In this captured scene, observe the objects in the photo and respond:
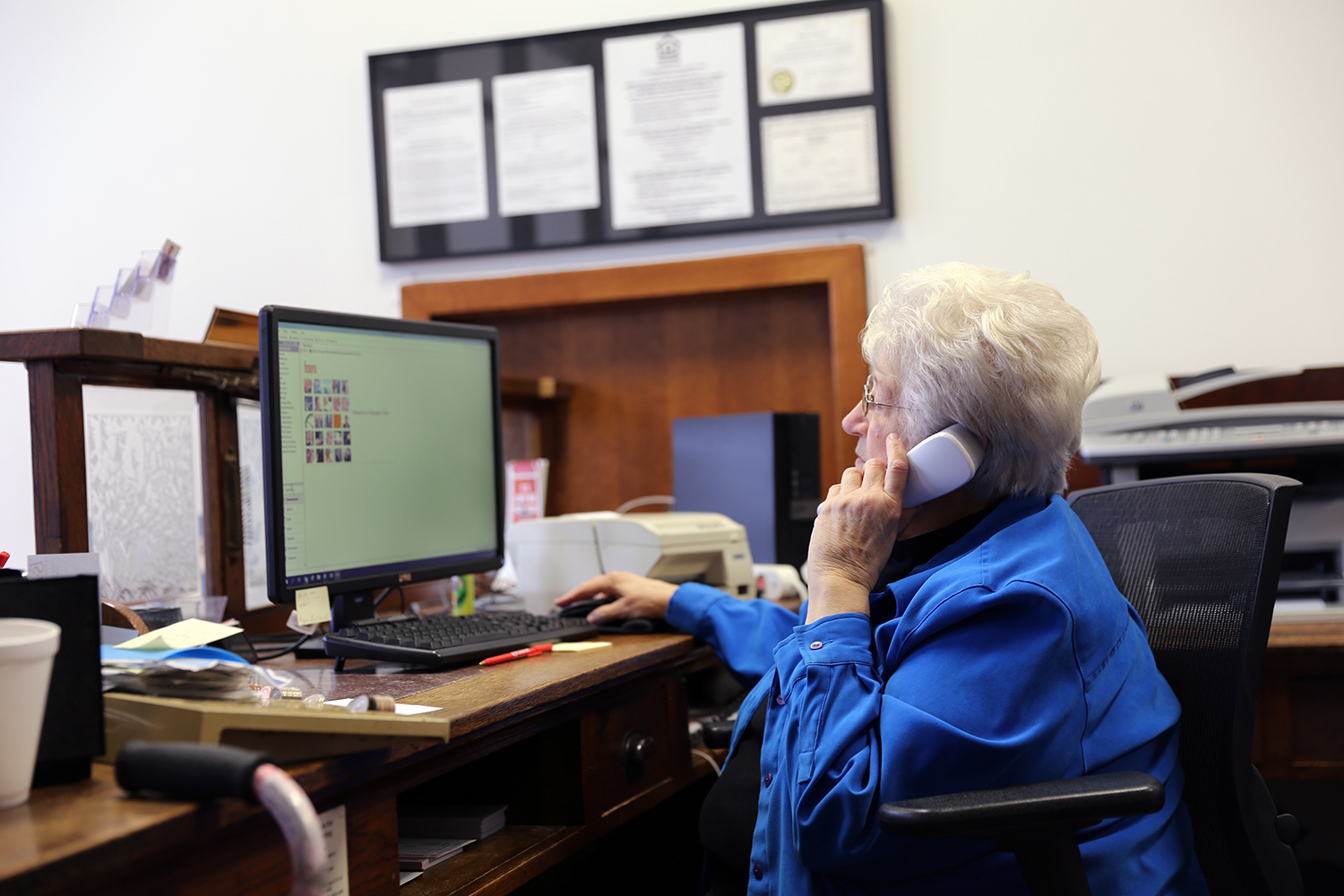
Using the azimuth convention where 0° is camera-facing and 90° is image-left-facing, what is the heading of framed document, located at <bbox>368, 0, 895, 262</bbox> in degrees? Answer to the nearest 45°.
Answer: approximately 0°

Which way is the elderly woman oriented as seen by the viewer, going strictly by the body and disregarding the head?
to the viewer's left

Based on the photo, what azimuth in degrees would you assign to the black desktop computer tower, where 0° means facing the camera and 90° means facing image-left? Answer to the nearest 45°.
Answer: approximately 315°

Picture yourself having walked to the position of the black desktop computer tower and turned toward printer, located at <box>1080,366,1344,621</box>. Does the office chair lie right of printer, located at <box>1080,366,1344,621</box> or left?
right

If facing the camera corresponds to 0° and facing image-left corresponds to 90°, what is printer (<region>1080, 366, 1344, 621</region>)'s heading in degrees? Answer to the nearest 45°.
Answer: approximately 0°

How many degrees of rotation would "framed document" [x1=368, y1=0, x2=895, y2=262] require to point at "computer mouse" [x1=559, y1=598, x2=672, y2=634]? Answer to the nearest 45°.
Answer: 0° — it already faces it

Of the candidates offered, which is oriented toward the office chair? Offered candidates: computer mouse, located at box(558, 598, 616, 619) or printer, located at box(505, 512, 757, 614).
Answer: the printer

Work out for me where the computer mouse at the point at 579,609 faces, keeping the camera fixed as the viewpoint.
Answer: facing to the left of the viewer

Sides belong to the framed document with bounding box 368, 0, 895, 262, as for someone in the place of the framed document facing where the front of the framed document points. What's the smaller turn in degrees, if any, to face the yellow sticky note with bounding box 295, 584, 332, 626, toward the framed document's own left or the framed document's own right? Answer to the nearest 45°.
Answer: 0° — it already faces it

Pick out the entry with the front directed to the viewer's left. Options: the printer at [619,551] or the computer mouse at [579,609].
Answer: the computer mouse

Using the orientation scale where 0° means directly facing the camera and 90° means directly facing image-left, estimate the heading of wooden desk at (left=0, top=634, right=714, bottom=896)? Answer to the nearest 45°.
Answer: approximately 315°

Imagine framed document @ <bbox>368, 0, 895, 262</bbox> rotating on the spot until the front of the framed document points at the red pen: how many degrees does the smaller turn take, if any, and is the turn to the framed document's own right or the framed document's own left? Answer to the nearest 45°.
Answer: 0° — it already faces it
